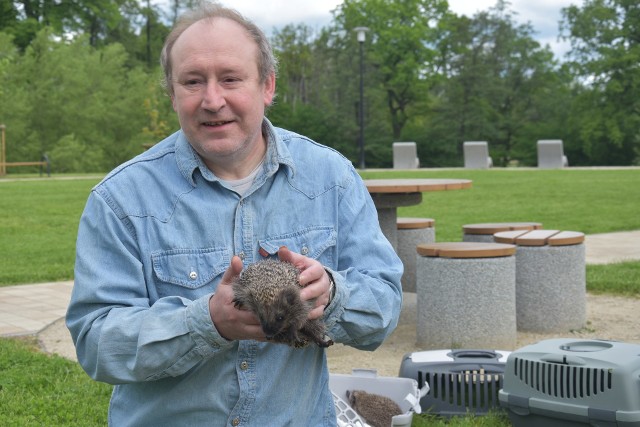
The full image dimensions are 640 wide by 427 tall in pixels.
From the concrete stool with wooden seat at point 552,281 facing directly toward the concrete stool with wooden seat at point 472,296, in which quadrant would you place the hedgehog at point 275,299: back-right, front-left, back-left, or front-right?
front-left

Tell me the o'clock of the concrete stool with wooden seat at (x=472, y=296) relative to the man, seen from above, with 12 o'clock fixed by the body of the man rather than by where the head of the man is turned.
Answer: The concrete stool with wooden seat is roughly at 7 o'clock from the man.

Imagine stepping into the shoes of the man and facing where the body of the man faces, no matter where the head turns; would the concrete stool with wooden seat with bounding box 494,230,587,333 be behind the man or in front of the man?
behind

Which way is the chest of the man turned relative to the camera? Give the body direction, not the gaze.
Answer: toward the camera

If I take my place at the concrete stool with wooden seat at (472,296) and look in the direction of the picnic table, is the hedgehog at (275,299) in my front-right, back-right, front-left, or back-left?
back-left

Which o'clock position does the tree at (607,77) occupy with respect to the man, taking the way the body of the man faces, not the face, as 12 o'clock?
The tree is roughly at 7 o'clock from the man.
